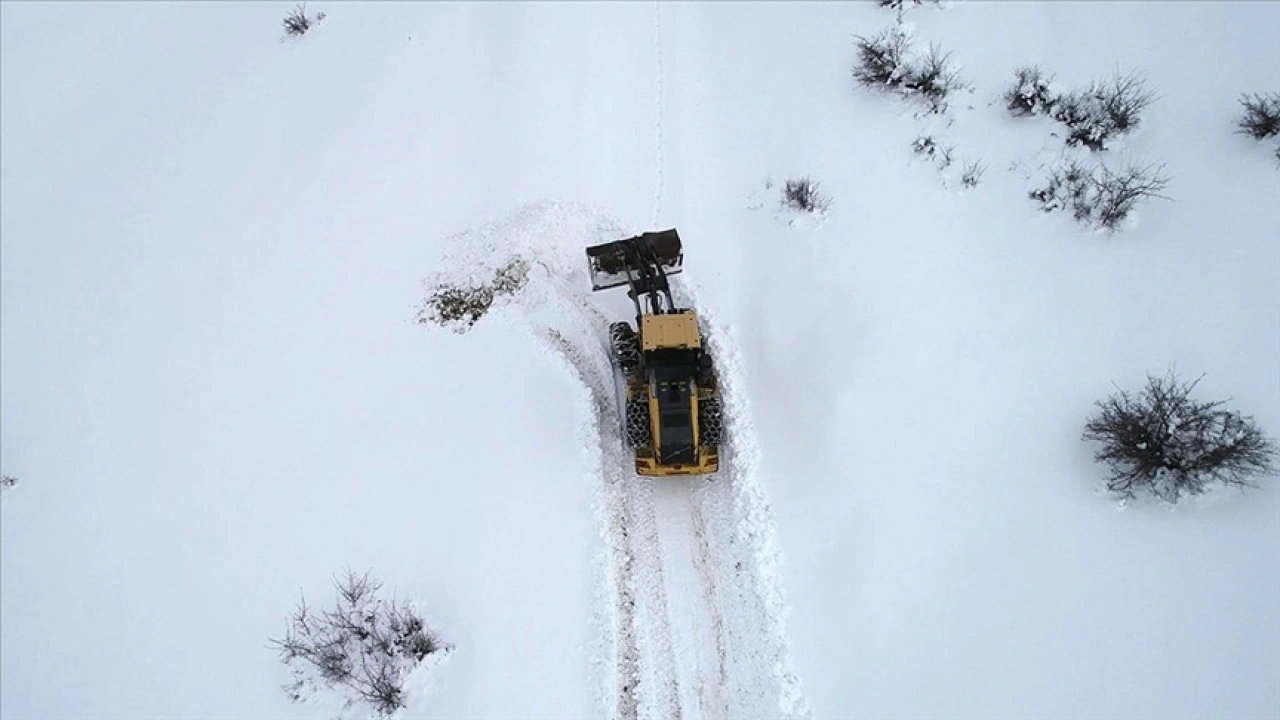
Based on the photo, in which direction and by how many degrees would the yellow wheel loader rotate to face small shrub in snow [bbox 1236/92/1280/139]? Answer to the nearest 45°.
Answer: approximately 90° to its right

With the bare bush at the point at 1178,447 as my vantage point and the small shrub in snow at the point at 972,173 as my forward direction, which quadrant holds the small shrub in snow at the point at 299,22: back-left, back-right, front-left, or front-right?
front-left

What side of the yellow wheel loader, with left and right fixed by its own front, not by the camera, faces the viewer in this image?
back

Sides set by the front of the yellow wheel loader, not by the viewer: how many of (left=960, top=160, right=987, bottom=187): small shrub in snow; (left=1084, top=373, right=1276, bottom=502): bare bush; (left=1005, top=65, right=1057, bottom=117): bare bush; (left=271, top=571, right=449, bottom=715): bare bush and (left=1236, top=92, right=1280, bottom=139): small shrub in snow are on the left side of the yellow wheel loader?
1

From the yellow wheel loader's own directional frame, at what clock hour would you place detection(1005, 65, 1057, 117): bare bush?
The bare bush is roughly at 3 o'clock from the yellow wheel loader.

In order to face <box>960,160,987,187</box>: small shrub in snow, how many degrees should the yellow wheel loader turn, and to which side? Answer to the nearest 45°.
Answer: approximately 90° to its right

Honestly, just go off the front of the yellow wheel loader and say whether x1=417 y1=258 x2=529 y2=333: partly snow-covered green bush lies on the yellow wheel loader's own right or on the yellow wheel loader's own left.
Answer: on the yellow wheel loader's own left

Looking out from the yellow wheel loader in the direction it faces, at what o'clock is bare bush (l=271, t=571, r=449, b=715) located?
The bare bush is roughly at 7 o'clock from the yellow wheel loader.

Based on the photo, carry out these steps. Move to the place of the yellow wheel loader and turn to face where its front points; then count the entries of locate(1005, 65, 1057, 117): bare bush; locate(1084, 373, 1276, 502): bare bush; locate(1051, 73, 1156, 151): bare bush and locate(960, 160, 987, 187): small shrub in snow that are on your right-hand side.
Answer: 4

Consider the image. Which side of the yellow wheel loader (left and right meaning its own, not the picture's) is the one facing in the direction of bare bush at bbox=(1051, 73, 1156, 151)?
right

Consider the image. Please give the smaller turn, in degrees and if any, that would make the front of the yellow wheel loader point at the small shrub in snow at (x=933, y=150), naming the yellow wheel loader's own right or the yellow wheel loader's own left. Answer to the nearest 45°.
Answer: approximately 90° to the yellow wheel loader's own right
